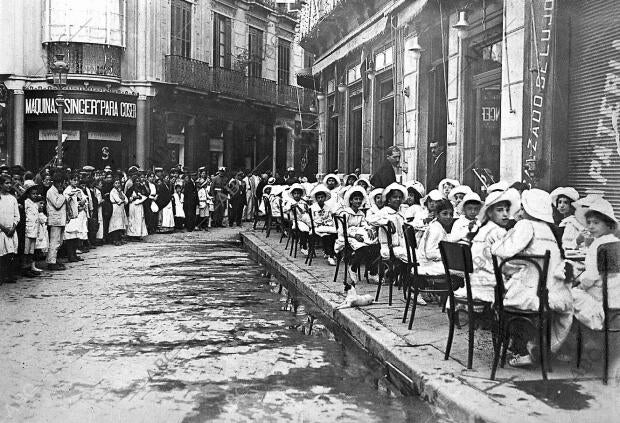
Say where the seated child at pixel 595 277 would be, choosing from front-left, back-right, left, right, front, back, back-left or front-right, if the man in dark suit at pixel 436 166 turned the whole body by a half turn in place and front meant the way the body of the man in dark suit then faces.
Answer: back-right

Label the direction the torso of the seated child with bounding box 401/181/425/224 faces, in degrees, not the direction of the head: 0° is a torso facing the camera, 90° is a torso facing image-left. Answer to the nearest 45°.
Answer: approximately 45°

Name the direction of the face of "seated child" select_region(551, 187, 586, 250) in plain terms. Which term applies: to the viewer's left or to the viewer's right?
to the viewer's left

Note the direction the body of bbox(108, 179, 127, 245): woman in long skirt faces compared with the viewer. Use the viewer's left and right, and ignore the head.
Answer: facing the viewer and to the right of the viewer

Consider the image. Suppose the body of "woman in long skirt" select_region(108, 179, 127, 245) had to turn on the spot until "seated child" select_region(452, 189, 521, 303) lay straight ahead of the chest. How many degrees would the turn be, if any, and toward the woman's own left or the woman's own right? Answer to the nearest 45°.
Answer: approximately 45° to the woman's own right

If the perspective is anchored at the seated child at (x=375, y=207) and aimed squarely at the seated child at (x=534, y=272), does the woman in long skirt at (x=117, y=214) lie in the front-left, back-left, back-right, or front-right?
back-right

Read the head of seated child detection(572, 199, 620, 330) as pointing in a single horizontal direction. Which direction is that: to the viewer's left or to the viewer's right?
to the viewer's left

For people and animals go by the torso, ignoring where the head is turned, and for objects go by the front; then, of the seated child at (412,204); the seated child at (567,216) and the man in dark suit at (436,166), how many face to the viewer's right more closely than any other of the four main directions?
0

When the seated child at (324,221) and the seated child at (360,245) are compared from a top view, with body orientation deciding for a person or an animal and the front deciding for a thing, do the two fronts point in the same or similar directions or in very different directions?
same or similar directions

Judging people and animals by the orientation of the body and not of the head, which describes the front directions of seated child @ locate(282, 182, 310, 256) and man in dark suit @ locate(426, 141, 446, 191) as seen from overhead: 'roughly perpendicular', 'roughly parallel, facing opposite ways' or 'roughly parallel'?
roughly perpendicular
